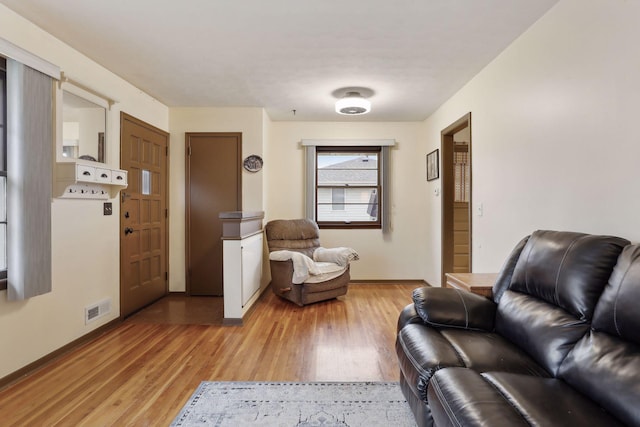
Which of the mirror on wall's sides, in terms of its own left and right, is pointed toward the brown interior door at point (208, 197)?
left

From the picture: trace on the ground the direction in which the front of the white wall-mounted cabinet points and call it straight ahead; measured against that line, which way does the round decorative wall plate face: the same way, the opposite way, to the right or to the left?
to the right

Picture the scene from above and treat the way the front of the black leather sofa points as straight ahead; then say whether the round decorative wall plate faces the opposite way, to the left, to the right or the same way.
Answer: to the left

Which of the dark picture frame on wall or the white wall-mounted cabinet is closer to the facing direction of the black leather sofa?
the white wall-mounted cabinet

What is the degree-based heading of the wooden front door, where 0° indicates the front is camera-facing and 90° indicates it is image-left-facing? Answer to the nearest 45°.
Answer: approximately 315°

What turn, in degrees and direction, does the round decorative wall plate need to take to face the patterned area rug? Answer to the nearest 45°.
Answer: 0° — it already faces it

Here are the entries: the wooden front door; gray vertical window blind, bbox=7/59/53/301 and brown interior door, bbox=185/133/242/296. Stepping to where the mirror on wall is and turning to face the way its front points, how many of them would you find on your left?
2

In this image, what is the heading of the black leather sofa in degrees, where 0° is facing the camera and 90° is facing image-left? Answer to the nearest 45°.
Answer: approximately 45°

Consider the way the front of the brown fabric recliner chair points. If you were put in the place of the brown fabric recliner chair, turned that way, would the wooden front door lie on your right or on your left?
on your right
